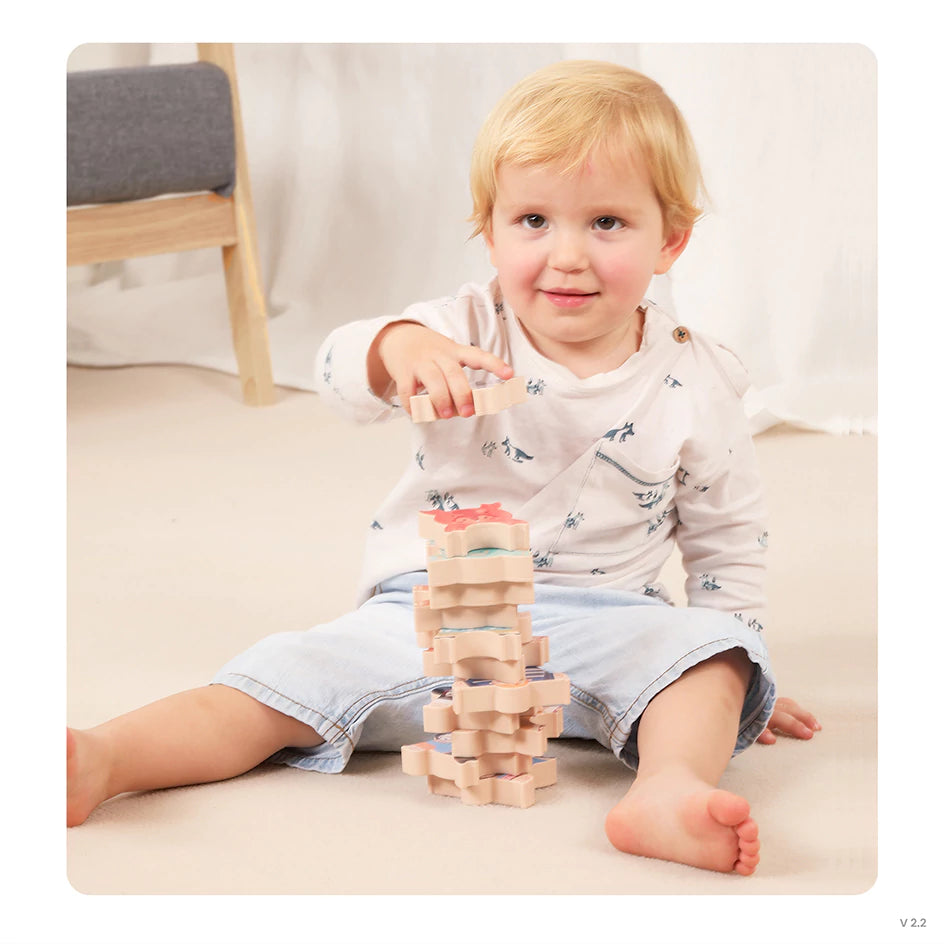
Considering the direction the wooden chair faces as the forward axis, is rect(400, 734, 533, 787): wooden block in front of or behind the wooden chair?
in front

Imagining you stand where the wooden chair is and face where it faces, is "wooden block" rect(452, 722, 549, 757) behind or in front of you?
in front

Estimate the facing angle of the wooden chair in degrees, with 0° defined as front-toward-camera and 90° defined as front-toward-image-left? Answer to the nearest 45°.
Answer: approximately 315°
